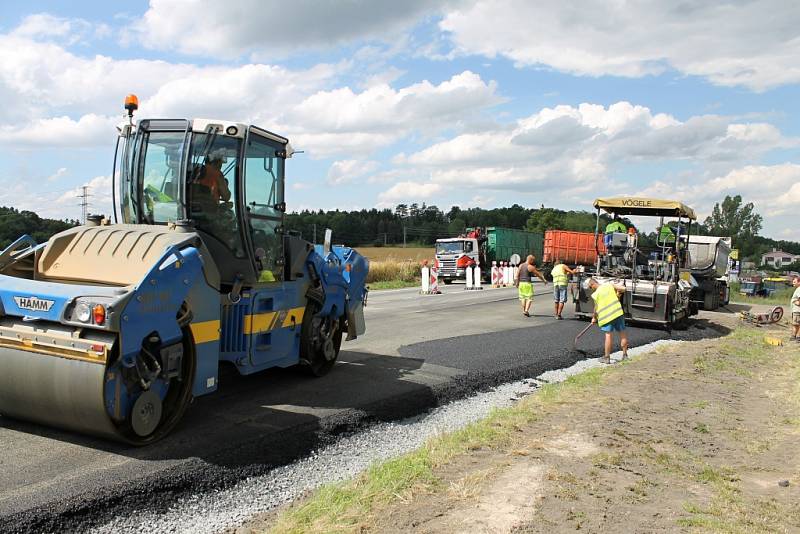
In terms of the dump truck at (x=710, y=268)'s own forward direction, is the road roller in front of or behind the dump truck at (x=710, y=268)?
behind

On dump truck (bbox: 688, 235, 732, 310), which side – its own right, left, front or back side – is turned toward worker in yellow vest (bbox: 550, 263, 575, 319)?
back

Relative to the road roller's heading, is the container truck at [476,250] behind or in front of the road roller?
behind

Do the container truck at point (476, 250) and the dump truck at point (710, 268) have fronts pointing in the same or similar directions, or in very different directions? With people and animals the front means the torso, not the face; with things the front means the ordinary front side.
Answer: very different directions

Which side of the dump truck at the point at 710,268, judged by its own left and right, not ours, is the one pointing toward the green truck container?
left

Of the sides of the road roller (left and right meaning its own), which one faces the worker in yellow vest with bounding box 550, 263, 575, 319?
back

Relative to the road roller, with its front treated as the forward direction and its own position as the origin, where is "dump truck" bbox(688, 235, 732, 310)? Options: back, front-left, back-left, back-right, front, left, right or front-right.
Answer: back

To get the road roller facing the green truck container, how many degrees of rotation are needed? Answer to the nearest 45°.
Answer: approximately 180°

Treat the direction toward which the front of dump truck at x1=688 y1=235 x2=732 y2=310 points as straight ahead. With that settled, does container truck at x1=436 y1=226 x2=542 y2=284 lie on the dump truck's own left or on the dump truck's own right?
on the dump truck's own left

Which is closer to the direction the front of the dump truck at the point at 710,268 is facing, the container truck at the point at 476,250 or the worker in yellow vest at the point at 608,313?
the container truck

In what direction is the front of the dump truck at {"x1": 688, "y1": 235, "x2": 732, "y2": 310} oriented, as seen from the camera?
facing away from the viewer and to the right of the viewer
